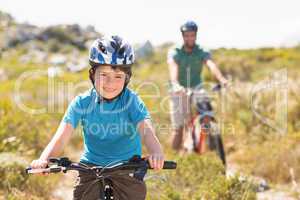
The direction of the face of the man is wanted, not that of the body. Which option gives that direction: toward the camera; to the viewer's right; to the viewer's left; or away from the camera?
toward the camera

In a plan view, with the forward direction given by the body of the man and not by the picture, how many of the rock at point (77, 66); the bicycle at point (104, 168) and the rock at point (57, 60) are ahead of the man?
1

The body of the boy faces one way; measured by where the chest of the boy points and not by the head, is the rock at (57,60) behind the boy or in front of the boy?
behind

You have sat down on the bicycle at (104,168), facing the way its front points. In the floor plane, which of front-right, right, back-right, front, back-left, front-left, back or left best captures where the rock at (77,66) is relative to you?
back

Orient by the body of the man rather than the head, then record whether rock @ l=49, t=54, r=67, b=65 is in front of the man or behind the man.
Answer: behind

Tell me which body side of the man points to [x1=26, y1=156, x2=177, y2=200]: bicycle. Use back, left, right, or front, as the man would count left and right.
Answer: front

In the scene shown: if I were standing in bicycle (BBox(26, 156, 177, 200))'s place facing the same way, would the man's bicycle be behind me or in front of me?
behind

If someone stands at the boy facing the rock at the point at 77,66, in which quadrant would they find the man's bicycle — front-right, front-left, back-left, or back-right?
front-right

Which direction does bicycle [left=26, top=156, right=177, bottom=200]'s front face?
toward the camera

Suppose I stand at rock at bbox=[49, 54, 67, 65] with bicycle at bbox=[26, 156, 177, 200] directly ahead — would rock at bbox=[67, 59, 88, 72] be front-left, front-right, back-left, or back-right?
front-left

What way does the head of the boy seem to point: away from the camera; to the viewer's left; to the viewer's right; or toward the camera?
toward the camera

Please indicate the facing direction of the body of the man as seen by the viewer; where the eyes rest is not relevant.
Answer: toward the camera

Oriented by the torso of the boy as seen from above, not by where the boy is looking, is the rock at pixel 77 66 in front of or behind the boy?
behind
